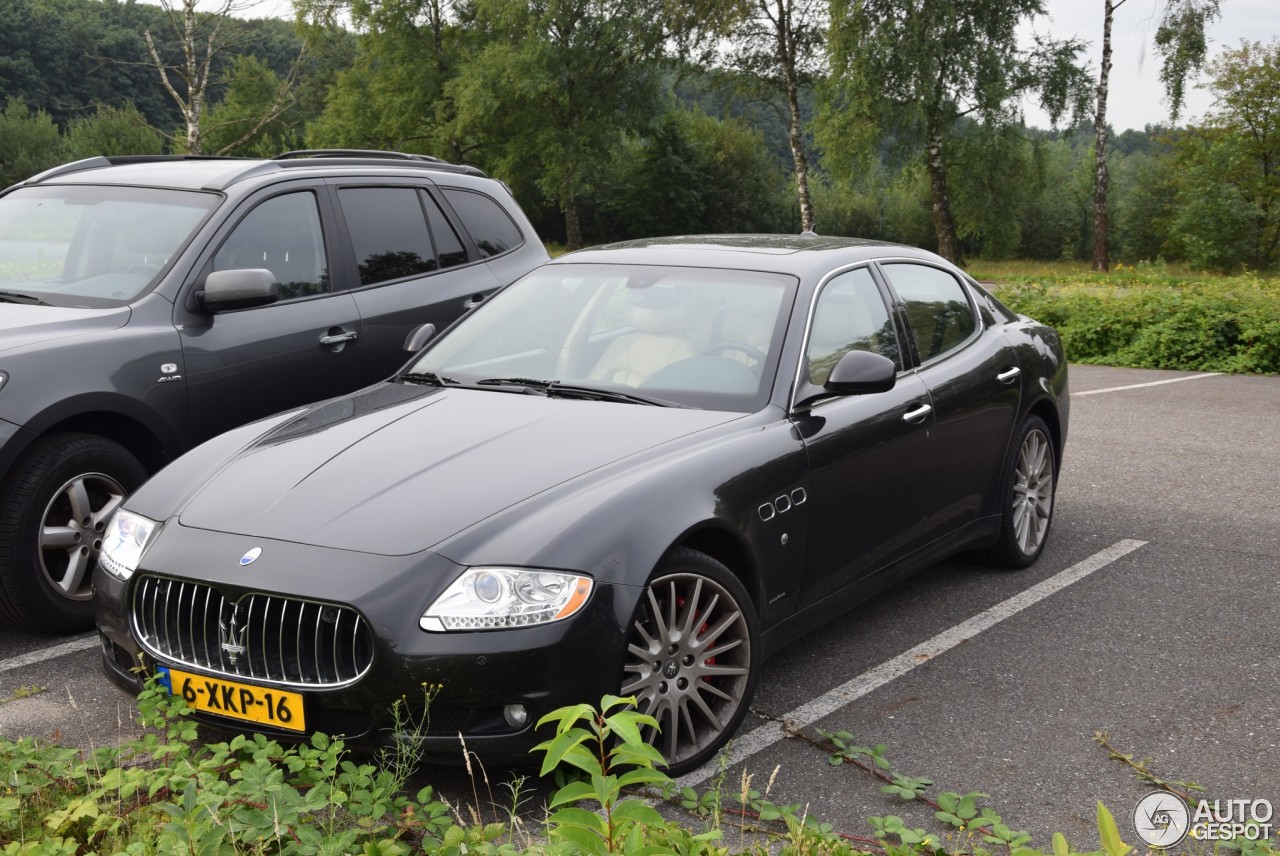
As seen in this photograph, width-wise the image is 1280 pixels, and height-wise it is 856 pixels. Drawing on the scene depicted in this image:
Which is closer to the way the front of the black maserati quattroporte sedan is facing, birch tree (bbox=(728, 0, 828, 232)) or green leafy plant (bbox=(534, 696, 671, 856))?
the green leafy plant

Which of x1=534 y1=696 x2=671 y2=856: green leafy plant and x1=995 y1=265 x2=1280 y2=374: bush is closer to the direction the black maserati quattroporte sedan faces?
the green leafy plant

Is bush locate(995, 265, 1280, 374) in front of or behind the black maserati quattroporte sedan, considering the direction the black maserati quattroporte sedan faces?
behind

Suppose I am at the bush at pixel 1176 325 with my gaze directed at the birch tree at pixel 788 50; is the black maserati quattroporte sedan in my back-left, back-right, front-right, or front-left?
back-left

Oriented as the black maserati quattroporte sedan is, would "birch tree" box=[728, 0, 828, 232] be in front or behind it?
behind

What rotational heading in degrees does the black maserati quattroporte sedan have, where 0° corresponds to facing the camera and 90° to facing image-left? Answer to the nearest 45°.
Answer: approximately 45°

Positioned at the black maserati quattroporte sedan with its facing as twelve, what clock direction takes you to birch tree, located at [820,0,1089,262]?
The birch tree is roughly at 5 o'clock from the black maserati quattroporte sedan.
